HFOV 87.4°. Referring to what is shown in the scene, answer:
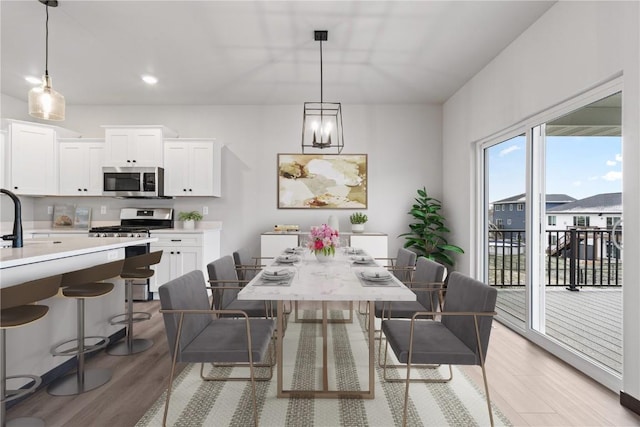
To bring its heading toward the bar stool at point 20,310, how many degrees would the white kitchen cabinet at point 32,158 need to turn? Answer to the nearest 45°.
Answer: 0° — it already faces it

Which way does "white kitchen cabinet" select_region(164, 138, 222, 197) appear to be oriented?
toward the camera

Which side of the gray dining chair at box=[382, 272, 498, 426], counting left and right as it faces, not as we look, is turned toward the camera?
left

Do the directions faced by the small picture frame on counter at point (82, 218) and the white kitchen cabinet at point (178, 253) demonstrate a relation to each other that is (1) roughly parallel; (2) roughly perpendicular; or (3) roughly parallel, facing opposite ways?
roughly parallel

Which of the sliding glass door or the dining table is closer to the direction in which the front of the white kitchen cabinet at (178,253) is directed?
the dining table

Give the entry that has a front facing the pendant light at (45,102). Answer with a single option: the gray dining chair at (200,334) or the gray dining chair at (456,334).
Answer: the gray dining chair at (456,334)

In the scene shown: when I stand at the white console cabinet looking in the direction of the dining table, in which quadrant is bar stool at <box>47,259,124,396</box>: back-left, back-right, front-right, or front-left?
front-right

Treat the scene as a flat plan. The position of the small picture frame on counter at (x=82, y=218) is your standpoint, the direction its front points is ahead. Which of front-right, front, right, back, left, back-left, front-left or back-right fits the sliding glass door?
front-left

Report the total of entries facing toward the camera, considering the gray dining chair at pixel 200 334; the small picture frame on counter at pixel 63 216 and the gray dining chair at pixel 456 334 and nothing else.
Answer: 1

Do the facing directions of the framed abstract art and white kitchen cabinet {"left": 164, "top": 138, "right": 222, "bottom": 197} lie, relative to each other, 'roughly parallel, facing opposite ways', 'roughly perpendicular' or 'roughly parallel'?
roughly parallel

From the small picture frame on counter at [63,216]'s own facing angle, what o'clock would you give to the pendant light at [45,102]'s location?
The pendant light is roughly at 12 o'clock from the small picture frame on counter.

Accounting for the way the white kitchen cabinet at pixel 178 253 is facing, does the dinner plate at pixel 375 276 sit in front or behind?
in front

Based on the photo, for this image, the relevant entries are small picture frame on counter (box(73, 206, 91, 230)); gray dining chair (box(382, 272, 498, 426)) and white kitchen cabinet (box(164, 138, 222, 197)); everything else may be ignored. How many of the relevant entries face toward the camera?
2

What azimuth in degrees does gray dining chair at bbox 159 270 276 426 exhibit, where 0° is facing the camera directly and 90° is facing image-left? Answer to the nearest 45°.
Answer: approximately 270°

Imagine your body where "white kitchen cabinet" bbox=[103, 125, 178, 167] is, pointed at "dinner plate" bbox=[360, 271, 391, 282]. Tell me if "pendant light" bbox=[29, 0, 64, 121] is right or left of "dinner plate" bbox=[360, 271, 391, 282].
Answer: right

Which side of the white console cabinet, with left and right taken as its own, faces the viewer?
front

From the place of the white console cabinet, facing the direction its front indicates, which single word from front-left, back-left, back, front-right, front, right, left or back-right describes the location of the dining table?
front

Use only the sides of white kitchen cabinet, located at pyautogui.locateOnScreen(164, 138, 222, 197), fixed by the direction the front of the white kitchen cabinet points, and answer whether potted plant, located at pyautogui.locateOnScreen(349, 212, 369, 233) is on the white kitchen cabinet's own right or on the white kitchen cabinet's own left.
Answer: on the white kitchen cabinet's own left
